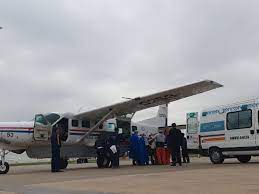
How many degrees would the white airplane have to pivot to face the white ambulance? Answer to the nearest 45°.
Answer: approximately 135° to its left

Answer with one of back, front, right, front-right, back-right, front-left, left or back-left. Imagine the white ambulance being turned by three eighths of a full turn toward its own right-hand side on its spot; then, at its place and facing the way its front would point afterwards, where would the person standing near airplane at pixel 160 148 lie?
front-right

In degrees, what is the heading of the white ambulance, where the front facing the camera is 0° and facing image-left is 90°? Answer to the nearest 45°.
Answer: approximately 315°

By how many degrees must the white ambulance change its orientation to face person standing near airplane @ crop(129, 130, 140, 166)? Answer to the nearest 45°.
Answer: approximately 180°

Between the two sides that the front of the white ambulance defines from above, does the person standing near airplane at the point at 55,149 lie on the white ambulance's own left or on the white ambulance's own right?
on the white ambulance's own right
